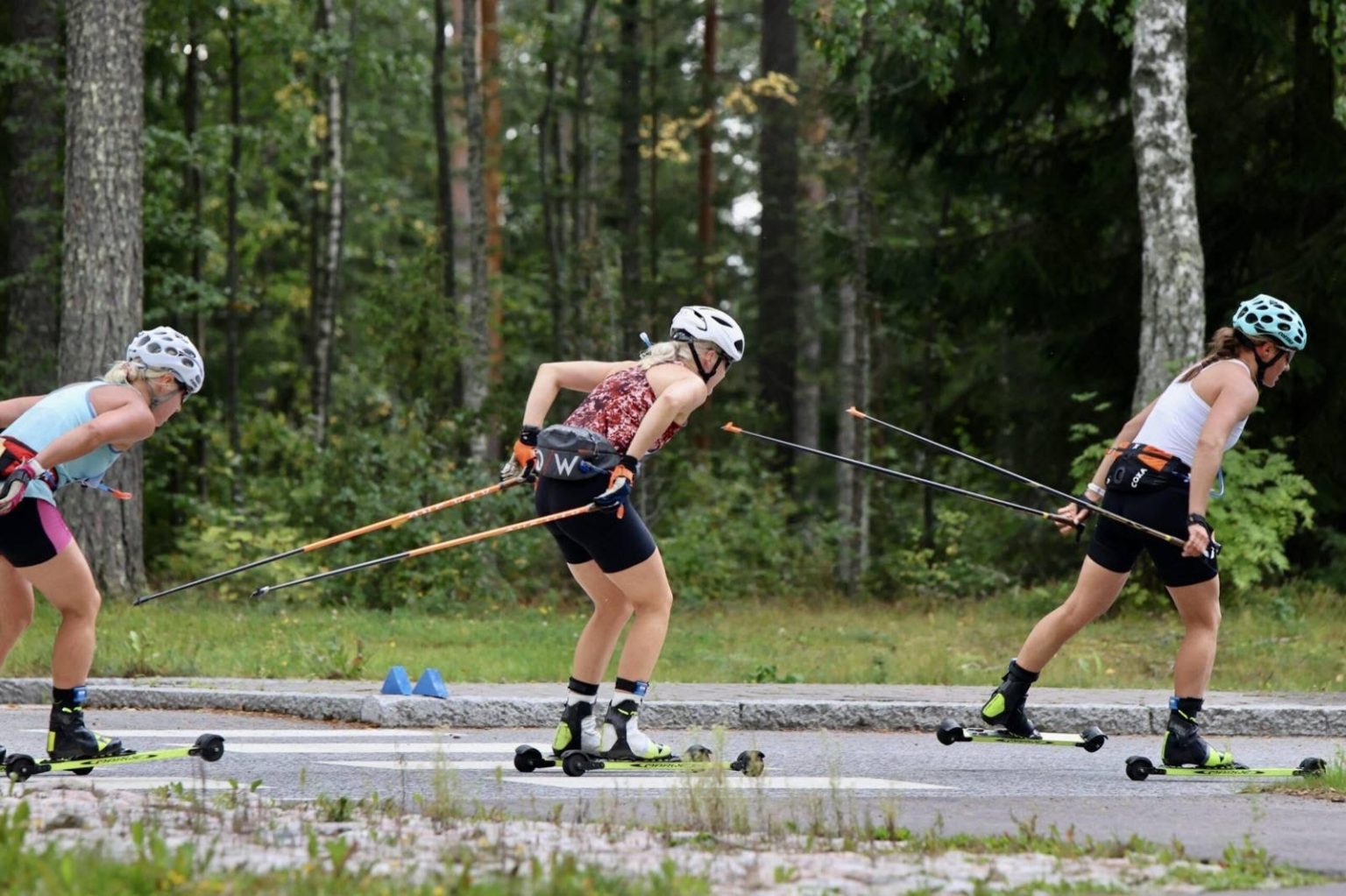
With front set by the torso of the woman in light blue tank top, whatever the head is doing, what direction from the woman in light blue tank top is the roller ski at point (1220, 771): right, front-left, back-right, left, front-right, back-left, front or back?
front

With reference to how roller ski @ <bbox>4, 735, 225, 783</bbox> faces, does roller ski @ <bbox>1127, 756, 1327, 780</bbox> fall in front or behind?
in front

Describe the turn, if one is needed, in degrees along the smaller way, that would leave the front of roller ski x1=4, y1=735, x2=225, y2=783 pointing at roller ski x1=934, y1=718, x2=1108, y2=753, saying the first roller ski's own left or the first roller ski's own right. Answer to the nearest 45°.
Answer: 0° — it already faces it

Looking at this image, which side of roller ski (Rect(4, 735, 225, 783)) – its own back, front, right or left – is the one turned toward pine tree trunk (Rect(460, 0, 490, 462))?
left

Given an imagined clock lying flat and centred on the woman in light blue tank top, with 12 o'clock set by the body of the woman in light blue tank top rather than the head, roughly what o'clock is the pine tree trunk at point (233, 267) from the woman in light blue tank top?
The pine tree trunk is roughly at 9 o'clock from the woman in light blue tank top.

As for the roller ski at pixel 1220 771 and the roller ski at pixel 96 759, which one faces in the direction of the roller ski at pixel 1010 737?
the roller ski at pixel 96 759

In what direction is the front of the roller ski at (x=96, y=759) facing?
to the viewer's right

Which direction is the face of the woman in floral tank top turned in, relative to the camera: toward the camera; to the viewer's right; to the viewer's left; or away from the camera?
to the viewer's right

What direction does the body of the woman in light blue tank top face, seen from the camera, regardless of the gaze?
to the viewer's right

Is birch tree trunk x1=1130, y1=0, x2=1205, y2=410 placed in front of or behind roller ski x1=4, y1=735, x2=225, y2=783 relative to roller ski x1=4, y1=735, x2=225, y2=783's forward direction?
in front

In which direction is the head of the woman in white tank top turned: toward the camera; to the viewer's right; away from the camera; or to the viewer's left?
to the viewer's right

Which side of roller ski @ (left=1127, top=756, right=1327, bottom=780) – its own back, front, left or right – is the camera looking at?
right

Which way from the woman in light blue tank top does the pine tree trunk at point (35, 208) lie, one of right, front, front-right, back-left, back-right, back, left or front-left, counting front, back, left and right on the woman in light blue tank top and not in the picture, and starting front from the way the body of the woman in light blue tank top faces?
left

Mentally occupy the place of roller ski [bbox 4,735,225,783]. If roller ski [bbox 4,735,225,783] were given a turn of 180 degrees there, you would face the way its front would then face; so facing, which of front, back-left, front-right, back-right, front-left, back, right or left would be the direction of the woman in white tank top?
back

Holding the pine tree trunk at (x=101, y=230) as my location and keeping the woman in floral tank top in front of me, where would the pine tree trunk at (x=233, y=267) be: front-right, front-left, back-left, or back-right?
back-left

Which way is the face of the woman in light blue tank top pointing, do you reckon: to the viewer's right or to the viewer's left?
to the viewer's right

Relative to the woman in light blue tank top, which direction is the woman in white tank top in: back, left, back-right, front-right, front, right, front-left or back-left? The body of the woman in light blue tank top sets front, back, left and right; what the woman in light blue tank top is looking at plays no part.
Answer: front

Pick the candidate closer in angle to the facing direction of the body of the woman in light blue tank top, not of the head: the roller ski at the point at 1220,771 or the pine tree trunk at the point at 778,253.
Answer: the roller ski

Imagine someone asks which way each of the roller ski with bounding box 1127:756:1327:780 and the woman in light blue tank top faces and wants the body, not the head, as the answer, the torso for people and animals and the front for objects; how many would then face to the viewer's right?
2

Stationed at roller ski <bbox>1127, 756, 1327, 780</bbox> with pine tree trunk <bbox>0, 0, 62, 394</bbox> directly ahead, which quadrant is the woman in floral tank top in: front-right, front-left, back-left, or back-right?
front-left

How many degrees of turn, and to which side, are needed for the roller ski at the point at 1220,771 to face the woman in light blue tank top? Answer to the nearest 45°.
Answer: approximately 135° to its right
